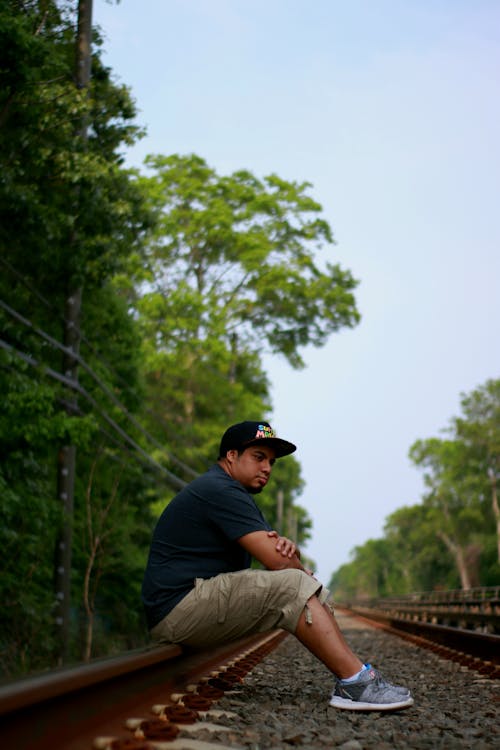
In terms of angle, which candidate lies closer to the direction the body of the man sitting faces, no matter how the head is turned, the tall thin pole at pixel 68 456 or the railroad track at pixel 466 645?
the railroad track

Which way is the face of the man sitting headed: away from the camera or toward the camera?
toward the camera

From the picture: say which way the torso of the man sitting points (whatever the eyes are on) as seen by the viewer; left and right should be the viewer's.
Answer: facing to the right of the viewer

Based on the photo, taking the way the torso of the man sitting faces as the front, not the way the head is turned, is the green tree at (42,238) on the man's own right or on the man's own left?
on the man's own left

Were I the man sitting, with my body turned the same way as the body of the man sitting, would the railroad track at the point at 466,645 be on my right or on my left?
on my left

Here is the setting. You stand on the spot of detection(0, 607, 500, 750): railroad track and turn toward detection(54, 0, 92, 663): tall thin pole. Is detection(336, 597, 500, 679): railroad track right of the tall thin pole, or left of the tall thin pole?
right
